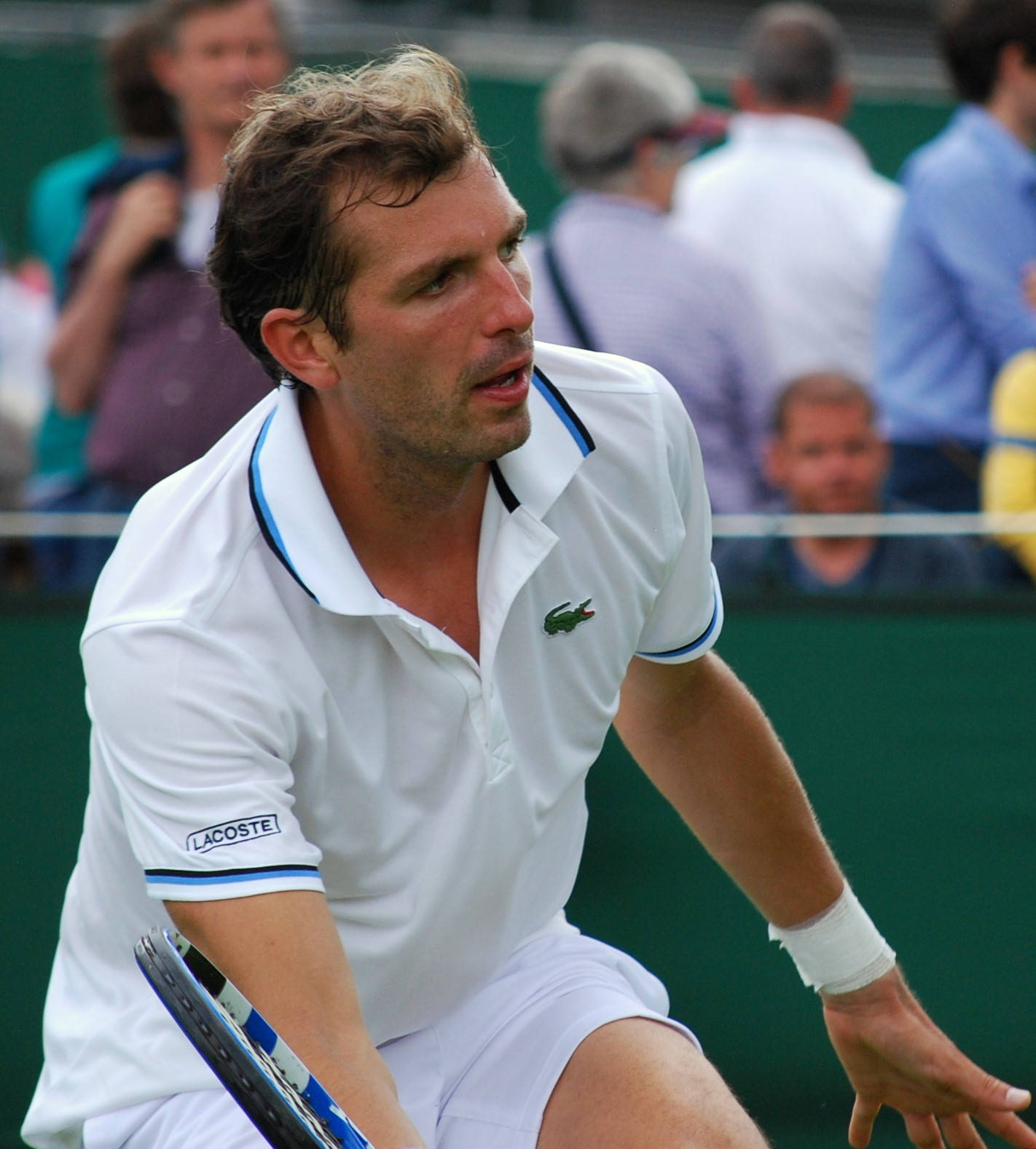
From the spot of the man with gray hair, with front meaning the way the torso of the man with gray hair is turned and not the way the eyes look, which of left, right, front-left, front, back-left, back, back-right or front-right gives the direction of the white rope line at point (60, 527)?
back

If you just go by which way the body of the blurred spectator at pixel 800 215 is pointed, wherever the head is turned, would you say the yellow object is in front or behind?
behind

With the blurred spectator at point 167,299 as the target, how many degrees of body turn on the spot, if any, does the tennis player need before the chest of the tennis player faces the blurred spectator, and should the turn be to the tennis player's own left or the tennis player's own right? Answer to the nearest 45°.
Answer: approximately 135° to the tennis player's own left

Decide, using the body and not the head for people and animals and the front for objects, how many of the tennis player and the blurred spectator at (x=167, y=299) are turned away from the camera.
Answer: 0

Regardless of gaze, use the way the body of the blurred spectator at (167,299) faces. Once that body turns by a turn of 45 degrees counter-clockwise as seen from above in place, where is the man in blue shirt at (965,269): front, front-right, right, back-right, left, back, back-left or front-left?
front

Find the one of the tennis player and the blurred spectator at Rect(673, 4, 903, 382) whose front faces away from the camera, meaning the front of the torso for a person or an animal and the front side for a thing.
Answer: the blurred spectator

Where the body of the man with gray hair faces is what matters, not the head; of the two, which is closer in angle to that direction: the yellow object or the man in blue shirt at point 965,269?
the man in blue shirt

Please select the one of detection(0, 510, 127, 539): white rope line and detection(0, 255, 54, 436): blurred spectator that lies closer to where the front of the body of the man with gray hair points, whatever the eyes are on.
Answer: the blurred spectator

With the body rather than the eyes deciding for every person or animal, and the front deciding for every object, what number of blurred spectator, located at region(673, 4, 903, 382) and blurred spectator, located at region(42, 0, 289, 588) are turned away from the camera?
1

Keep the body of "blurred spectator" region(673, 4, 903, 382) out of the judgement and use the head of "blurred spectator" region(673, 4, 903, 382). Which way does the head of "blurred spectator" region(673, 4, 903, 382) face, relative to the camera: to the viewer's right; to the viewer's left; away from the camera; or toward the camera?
away from the camera

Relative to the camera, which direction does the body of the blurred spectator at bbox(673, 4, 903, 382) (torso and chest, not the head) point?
away from the camera
